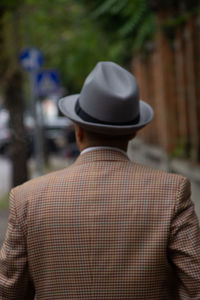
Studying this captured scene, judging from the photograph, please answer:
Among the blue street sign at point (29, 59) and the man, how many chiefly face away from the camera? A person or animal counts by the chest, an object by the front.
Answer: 1

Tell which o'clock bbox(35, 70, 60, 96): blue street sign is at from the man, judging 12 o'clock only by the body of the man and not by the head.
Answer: The blue street sign is roughly at 12 o'clock from the man.

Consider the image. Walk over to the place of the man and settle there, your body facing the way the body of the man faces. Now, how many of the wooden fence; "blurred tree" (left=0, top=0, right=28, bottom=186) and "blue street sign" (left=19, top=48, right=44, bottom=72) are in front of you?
3

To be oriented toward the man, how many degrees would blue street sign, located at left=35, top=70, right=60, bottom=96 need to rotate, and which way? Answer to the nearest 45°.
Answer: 0° — it already faces them

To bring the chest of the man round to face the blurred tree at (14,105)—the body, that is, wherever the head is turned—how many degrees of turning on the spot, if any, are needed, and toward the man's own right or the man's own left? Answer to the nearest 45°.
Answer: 0° — they already face it

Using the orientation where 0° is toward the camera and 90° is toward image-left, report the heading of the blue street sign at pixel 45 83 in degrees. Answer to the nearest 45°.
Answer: approximately 0°

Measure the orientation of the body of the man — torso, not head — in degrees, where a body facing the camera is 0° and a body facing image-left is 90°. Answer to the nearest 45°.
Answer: approximately 180°

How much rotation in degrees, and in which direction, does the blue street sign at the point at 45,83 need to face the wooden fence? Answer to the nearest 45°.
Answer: approximately 45° to its left

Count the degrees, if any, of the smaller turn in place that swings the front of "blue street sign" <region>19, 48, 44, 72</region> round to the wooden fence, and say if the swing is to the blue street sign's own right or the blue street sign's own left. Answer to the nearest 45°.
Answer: approximately 45° to the blue street sign's own left

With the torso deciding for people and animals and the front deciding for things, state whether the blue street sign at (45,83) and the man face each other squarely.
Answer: yes

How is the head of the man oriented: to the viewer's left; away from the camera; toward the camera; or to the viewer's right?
away from the camera
